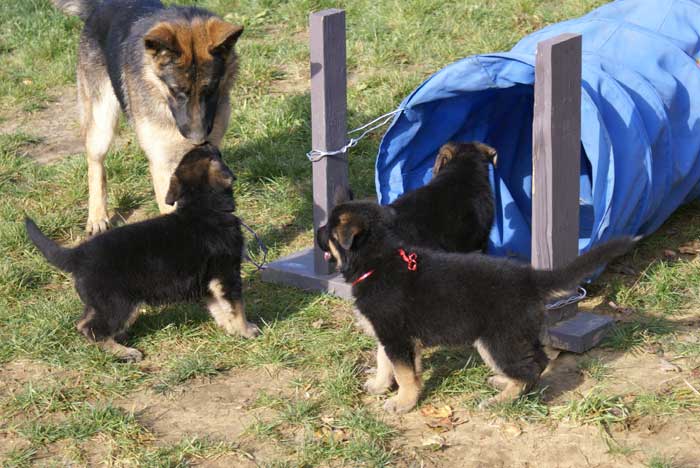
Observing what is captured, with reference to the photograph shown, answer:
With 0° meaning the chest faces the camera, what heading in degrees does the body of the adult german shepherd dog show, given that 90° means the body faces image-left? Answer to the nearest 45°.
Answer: approximately 315°

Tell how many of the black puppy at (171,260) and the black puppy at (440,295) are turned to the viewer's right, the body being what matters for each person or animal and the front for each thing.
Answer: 1

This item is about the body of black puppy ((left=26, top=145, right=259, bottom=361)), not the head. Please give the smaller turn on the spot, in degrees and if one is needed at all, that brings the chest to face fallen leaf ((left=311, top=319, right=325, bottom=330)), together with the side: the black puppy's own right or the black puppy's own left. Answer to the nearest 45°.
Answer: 0° — it already faces it

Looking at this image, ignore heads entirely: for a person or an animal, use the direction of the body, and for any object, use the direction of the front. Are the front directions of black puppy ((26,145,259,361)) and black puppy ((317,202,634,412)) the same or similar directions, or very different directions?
very different directions

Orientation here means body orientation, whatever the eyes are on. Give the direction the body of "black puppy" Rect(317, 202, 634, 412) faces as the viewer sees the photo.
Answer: to the viewer's left

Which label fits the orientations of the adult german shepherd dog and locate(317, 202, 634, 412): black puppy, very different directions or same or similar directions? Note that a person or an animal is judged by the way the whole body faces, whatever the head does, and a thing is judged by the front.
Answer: very different directions

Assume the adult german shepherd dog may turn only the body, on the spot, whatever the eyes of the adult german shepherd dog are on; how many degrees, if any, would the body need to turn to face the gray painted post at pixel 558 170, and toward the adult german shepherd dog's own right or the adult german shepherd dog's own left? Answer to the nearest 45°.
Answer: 0° — it already faces it

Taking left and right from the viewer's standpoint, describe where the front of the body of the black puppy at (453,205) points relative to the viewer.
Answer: facing away from the viewer and to the right of the viewer

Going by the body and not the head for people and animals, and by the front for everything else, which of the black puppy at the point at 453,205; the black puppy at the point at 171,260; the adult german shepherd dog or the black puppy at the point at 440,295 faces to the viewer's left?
the black puppy at the point at 440,295

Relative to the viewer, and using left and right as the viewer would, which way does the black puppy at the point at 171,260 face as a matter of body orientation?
facing to the right of the viewer
